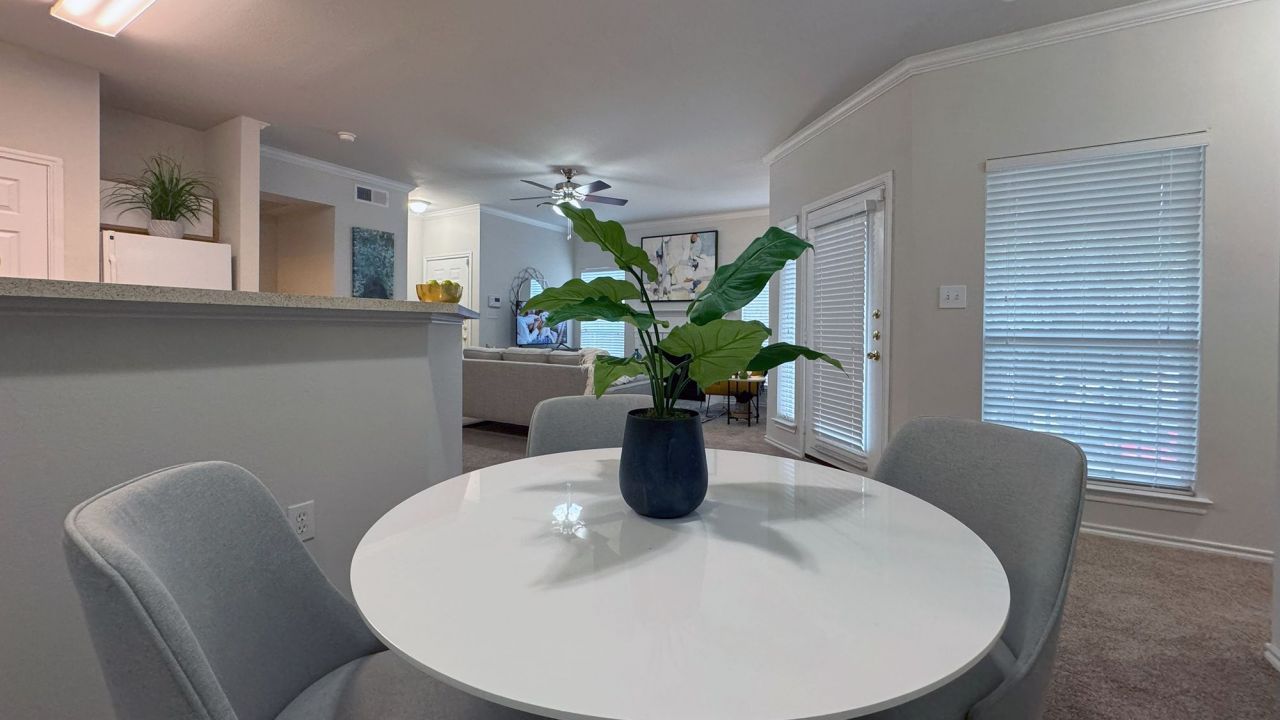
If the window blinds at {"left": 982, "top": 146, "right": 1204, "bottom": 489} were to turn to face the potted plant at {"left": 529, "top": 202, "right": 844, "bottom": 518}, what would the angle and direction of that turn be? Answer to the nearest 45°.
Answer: approximately 45° to its left

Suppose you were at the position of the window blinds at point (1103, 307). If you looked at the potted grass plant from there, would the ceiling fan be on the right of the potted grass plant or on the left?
right

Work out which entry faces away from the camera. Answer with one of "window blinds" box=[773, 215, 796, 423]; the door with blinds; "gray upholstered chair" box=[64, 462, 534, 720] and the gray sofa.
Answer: the gray sofa

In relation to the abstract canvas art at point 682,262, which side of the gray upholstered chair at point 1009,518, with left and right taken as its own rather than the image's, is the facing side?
right

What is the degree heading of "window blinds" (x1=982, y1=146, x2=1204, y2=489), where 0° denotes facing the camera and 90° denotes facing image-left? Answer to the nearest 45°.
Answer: approximately 45°

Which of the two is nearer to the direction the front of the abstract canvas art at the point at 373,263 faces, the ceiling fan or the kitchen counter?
the kitchen counter

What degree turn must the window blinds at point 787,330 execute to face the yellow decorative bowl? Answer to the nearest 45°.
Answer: approximately 45° to its left

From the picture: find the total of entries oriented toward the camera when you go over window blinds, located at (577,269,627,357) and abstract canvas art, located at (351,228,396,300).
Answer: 2

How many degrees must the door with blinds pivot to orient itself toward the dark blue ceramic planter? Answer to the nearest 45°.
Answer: approximately 45° to its left

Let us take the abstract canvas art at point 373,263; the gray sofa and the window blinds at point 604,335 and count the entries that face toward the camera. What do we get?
2

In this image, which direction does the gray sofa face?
away from the camera

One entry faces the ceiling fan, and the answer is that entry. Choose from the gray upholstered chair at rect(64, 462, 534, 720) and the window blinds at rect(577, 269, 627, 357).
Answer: the window blinds
